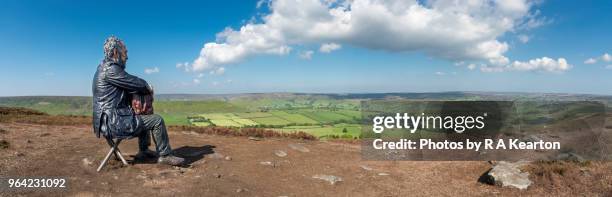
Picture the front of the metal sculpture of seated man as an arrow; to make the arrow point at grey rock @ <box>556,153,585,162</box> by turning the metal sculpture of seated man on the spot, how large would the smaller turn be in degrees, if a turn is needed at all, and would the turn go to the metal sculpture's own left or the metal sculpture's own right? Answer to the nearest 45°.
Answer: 0° — it already faces it

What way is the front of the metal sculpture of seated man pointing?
to the viewer's right
